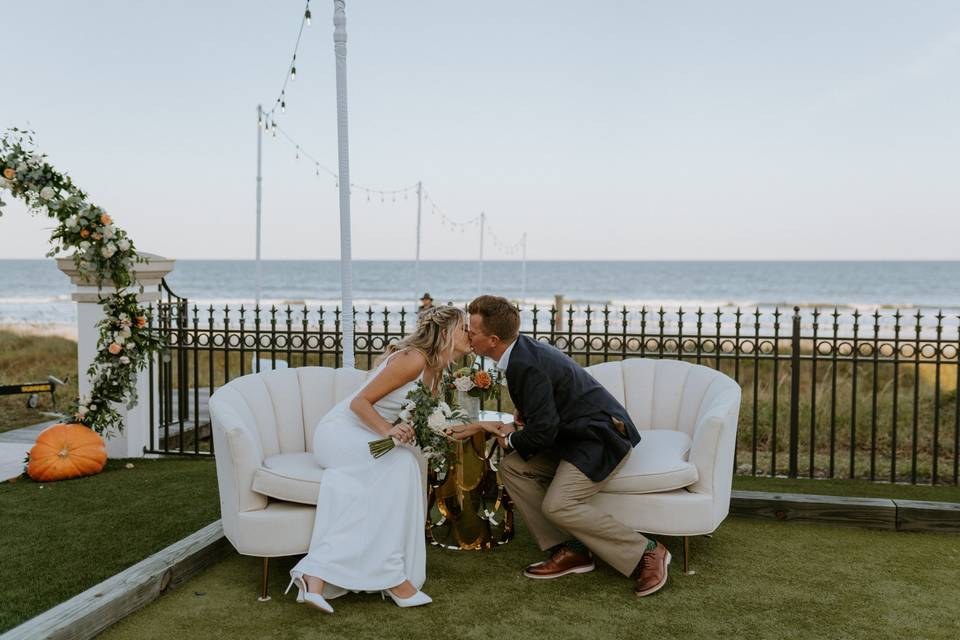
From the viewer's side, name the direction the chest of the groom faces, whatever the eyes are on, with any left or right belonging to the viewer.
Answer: facing to the left of the viewer

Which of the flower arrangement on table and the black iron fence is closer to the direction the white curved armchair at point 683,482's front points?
the flower arrangement on table

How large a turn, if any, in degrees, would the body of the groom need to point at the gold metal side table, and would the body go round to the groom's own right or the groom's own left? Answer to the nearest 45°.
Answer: approximately 45° to the groom's own right

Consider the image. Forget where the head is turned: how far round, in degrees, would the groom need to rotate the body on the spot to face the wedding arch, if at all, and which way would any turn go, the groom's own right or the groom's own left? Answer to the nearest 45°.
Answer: approximately 45° to the groom's own right

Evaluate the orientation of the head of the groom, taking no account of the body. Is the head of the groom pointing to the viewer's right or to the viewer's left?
to the viewer's left

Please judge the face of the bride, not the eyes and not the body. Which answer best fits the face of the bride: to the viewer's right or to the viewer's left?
to the viewer's right

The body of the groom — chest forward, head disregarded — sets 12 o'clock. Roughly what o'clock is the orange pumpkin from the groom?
The orange pumpkin is roughly at 1 o'clock from the groom.

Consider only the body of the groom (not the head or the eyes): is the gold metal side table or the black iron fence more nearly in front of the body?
the gold metal side table
